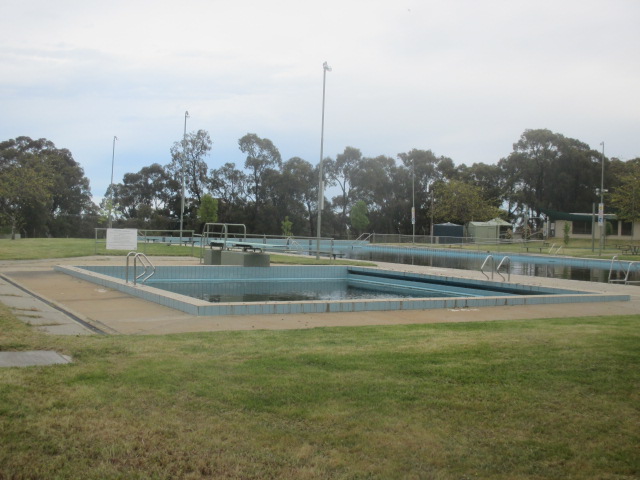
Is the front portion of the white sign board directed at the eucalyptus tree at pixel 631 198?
no

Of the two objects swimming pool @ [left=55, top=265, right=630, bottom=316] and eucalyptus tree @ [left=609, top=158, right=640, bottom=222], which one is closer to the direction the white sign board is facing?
the swimming pool

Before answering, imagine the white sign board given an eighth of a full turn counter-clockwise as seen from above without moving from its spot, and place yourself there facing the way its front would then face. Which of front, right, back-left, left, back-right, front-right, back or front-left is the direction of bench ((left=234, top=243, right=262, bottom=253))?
front

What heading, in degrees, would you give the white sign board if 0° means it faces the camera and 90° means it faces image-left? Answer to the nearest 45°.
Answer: approximately 0°

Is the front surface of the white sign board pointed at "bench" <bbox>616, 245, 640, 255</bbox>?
no
